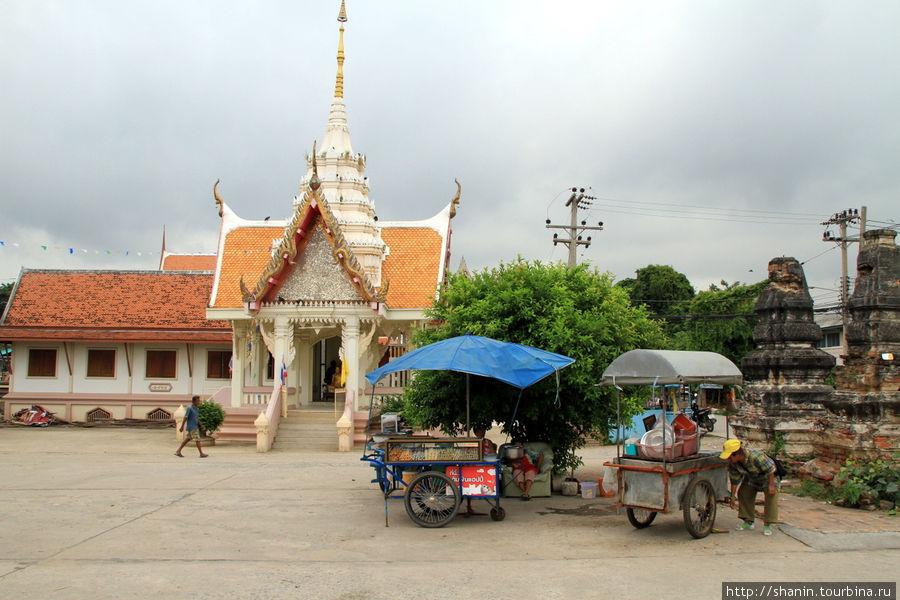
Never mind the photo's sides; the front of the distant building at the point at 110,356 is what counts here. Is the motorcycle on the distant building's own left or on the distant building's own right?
on the distant building's own left

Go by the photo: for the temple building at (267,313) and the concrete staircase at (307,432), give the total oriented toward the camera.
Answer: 2

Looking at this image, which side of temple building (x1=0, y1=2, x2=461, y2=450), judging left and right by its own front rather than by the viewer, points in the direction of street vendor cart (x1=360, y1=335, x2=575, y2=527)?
front

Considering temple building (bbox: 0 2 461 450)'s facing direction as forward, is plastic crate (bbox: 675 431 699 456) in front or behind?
in front

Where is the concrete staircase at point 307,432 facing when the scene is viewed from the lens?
facing the viewer

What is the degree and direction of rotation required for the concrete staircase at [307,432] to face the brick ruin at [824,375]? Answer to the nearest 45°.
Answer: approximately 45° to its left

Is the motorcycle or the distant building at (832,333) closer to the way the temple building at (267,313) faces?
the motorcycle

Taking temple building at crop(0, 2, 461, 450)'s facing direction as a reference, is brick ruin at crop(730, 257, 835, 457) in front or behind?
in front

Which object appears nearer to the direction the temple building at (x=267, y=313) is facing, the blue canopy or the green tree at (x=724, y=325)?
the blue canopy

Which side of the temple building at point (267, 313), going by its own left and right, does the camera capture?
front
